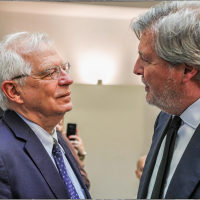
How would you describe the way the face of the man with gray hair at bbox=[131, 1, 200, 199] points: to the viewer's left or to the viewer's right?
to the viewer's left

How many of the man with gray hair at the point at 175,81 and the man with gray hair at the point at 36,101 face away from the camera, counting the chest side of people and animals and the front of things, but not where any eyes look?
0

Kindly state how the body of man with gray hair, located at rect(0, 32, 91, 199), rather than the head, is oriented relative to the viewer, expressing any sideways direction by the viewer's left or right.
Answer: facing the viewer and to the right of the viewer

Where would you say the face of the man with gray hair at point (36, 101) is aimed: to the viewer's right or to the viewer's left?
to the viewer's right
